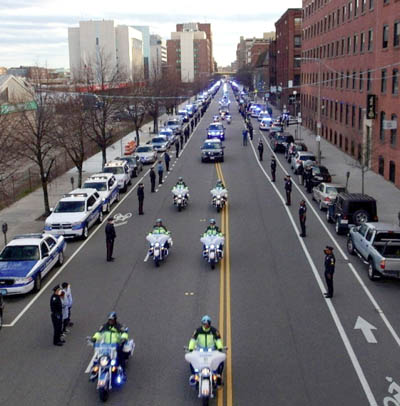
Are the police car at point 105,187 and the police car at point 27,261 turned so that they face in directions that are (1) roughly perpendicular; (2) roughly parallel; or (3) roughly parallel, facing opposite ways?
roughly parallel

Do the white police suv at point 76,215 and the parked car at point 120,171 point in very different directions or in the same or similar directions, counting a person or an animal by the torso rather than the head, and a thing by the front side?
same or similar directions

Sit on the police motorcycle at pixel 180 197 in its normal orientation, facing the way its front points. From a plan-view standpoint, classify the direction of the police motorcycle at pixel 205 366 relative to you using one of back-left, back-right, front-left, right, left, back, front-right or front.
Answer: front

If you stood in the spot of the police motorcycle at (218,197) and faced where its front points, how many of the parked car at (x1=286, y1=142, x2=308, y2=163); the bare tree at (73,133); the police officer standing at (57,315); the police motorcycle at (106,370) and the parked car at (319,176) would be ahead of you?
2

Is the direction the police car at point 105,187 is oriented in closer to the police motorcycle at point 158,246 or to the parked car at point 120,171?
the police motorcycle

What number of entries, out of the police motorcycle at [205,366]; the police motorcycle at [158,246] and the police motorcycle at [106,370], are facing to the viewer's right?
0

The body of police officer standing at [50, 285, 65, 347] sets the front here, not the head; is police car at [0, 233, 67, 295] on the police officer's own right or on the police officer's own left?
on the police officer's own left

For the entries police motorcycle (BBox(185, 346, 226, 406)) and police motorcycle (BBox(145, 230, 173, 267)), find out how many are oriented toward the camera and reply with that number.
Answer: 2

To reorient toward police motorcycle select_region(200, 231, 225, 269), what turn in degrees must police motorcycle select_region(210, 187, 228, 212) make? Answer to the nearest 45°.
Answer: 0° — it already faces it

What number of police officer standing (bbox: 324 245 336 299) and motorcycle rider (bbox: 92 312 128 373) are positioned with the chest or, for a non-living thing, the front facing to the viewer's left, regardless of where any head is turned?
1

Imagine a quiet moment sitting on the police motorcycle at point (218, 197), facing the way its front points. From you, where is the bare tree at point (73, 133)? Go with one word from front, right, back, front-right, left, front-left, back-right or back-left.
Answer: back-right

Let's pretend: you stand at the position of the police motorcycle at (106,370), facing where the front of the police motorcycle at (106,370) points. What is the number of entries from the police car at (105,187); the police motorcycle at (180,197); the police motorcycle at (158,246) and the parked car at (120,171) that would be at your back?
4

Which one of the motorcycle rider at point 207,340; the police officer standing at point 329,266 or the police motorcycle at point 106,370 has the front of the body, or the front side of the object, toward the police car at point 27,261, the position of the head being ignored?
the police officer standing

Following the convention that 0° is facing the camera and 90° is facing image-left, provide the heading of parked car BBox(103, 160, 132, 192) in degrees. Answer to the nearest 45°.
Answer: approximately 45°

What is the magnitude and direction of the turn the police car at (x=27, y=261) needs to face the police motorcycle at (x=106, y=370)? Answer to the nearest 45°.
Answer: approximately 45° to its left

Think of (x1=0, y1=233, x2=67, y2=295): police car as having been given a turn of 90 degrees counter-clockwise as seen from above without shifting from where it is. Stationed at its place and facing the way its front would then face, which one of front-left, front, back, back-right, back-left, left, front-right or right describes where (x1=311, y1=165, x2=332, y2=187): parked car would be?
left

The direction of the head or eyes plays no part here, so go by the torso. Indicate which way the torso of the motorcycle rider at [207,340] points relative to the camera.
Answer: toward the camera

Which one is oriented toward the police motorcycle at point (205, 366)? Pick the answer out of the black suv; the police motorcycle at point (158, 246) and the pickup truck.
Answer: the police motorcycle at point (158, 246)

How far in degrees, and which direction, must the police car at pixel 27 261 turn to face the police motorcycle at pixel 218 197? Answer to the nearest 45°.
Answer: approximately 180°

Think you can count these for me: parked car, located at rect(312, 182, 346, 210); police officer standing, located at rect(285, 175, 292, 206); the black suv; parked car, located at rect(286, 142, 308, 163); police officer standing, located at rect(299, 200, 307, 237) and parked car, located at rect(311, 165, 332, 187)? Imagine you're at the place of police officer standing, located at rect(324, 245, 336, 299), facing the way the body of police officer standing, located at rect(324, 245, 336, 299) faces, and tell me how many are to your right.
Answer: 6

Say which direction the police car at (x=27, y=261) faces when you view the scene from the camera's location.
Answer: facing the viewer and to the left of the viewer

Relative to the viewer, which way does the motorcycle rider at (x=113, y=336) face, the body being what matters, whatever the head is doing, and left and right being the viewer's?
facing the viewer
